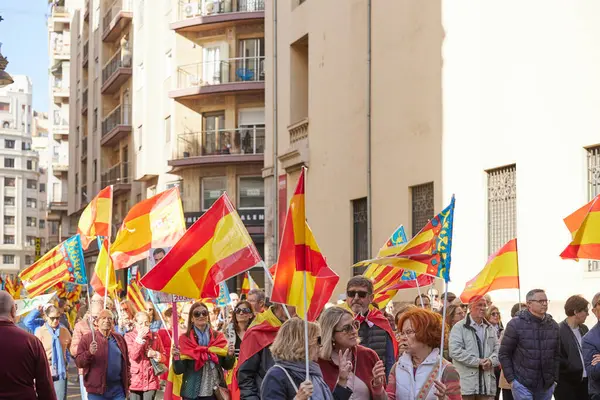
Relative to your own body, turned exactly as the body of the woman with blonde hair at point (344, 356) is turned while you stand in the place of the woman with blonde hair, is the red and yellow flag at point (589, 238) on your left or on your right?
on your left

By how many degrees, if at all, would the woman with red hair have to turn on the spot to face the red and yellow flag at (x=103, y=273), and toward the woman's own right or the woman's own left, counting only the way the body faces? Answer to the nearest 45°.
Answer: approximately 90° to the woman's own right

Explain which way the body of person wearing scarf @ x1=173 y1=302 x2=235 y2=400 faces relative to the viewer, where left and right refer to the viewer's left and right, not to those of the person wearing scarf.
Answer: facing the viewer

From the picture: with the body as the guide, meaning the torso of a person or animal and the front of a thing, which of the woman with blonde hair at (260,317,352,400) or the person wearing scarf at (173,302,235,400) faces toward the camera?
the person wearing scarf

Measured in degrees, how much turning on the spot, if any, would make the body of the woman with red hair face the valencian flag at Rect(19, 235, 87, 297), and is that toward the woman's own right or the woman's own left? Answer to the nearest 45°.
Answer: approximately 90° to the woman's own right

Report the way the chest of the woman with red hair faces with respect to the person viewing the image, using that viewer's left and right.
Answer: facing the viewer and to the left of the viewer

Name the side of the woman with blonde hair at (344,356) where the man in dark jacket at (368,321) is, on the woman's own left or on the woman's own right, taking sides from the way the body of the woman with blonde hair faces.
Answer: on the woman's own left

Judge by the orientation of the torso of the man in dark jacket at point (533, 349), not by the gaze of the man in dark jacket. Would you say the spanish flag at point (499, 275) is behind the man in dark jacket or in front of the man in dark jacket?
behind

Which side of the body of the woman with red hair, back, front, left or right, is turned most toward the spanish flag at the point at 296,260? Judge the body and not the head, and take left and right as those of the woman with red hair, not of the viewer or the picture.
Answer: right

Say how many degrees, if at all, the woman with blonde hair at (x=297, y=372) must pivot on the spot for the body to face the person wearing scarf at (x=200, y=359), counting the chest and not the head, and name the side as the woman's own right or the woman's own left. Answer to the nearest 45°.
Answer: approximately 90° to the woman's own left

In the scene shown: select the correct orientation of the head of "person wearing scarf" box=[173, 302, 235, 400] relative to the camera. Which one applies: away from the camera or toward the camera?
toward the camera
